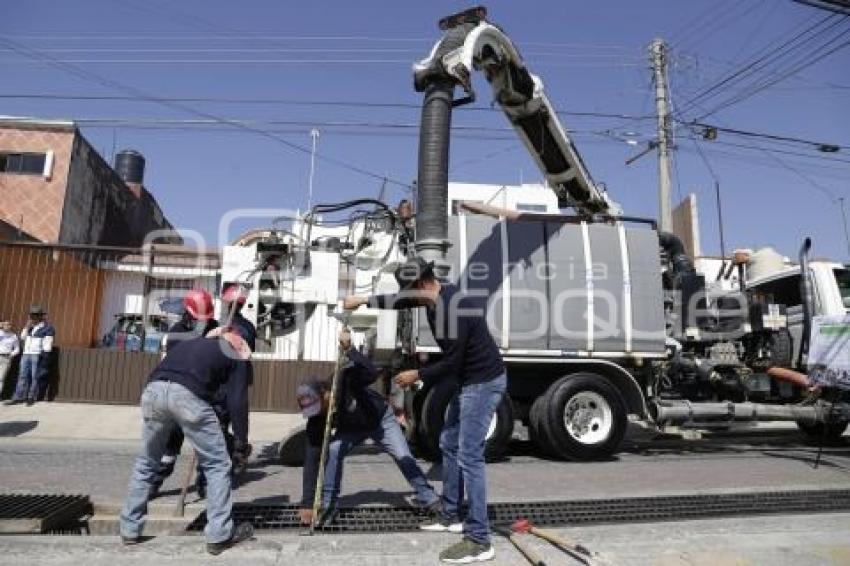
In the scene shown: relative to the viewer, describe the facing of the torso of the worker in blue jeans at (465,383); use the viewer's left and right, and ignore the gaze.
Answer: facing to the left of the viewer

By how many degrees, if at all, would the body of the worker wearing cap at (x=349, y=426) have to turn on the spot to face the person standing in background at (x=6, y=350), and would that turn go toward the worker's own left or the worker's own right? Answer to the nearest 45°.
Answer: approximately 90° to the worker's own right

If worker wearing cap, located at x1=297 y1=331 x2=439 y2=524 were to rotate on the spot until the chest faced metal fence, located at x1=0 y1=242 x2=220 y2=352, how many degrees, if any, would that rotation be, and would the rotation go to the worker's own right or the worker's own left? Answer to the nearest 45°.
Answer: approximately 90° to the worker's own right

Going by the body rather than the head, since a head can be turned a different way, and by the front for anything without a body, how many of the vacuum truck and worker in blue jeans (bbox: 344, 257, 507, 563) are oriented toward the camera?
0

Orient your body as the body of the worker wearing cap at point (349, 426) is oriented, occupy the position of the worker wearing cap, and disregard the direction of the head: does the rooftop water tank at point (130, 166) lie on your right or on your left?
on your right

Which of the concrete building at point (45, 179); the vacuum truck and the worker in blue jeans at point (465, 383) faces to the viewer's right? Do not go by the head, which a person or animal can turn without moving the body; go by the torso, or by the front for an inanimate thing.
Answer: the vacuum truck

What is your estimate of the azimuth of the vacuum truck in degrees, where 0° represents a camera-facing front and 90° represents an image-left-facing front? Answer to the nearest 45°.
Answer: approximately 270°

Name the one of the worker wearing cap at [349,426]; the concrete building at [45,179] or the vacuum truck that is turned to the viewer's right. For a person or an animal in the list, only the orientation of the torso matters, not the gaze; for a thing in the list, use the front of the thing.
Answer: the vacuum truck

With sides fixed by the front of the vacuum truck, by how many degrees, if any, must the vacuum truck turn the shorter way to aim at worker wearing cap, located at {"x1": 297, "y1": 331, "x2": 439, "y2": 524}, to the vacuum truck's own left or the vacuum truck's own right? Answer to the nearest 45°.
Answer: approximately 135° to the vacuum truck's own right

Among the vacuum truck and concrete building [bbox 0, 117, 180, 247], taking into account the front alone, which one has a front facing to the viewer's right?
the vacuum truck

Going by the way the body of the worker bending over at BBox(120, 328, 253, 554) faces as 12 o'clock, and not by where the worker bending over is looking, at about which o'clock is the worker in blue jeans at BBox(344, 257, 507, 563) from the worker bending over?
The worker in blue jeans is roughly at 2 o'clock from the worker bending over.

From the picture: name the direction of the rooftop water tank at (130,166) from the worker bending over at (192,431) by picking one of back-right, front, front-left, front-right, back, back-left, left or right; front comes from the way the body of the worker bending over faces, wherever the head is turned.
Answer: front-left

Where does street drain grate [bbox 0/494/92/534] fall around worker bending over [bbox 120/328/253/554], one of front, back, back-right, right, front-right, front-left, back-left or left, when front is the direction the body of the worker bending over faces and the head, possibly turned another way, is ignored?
left

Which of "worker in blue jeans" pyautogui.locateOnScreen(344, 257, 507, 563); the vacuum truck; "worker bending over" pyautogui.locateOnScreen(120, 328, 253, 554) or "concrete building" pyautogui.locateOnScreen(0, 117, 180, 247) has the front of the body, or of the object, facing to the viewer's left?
the worker in blue jeans

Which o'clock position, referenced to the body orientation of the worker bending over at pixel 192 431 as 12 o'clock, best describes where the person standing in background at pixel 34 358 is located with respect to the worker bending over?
The person standing in background is roughly at 10 o'clock from the worker bending over.
